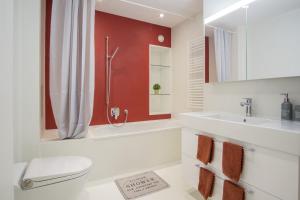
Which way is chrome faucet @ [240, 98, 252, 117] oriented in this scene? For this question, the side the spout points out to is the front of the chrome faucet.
to the viewer's left

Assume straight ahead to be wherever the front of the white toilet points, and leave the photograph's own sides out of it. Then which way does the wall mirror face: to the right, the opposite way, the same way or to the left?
the opposite way

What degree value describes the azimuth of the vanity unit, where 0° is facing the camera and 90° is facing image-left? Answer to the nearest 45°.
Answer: approximately 45°

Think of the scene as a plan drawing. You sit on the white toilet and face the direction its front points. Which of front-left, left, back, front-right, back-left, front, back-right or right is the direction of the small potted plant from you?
front-left

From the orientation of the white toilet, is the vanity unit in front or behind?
in front

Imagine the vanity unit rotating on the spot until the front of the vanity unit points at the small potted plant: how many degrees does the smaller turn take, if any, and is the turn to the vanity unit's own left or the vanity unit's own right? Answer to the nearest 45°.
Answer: approximately 90° to the vanity unit's own right

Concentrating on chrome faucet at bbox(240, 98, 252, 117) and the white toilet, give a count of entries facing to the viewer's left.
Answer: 1

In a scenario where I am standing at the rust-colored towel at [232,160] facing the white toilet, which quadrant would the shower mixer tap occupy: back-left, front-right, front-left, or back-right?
front-right

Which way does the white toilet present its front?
to the viewer's right
